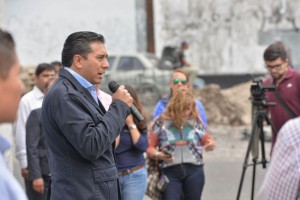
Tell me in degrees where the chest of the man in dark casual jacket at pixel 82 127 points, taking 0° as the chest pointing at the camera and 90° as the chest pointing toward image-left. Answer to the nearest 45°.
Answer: approximately 270°

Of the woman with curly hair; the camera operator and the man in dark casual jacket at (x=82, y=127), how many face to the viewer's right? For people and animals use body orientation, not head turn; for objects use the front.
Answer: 1

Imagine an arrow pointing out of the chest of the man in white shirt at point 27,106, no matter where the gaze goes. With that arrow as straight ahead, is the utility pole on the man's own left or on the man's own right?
on the man's own left

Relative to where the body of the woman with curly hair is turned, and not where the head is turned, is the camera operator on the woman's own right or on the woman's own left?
on the woman's own left

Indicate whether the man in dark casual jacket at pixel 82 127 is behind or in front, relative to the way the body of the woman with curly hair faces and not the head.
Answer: in front

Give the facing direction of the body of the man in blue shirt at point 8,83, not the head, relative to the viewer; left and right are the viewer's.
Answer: facing to the right of the viewer

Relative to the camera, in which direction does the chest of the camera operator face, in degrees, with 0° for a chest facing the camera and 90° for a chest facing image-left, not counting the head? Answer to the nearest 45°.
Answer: approximately 45°

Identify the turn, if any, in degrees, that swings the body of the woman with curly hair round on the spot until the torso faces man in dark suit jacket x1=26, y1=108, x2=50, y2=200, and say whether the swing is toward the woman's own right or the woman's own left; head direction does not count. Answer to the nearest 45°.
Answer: approximately 90° to the woman's own right

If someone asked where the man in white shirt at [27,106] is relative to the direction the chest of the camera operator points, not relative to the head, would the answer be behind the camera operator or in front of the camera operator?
in front

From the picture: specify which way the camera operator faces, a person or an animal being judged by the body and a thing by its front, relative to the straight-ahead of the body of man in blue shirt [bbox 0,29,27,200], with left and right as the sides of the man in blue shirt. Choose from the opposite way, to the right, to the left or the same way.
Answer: the opposite way

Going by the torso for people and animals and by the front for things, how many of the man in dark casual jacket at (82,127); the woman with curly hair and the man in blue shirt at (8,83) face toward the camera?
1

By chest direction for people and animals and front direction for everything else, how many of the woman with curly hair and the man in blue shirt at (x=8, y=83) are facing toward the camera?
1

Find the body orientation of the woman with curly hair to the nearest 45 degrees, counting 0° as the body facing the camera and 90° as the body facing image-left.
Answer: approximately 0°

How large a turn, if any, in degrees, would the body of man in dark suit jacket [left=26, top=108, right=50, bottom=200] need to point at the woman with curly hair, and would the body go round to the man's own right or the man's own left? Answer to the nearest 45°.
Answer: approximately 45° to the man's own left

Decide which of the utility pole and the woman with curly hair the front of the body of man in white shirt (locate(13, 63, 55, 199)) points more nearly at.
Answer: the woman with curly hair
